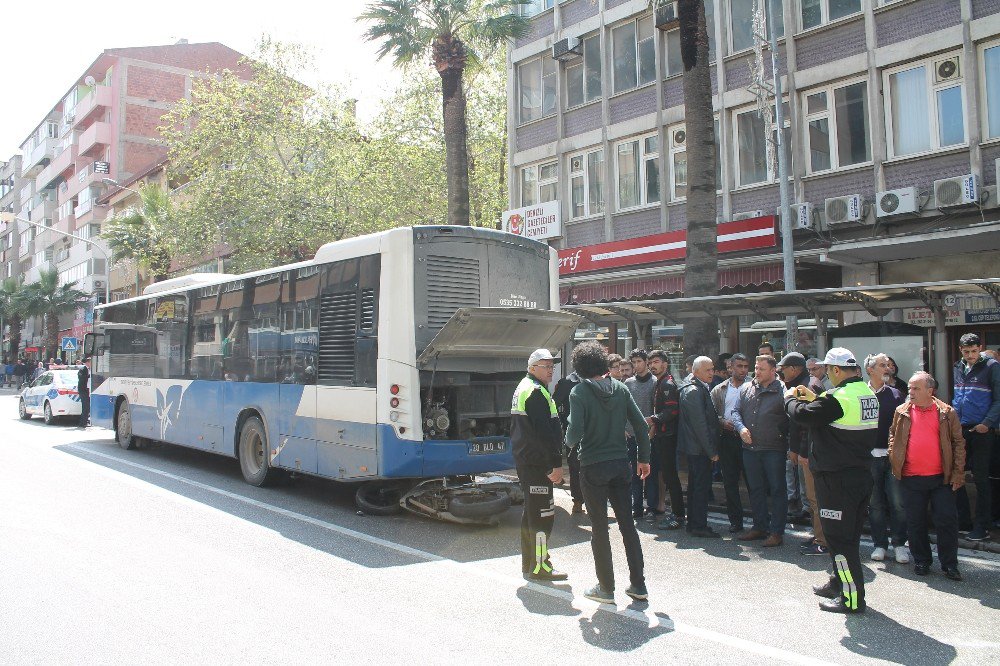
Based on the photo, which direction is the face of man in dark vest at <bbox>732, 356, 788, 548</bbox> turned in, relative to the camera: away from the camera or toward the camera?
toward the camera

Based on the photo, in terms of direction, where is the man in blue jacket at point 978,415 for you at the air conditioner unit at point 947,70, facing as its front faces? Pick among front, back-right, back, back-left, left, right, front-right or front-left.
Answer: front-left

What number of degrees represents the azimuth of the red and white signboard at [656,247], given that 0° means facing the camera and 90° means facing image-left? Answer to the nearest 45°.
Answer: approximately 45°

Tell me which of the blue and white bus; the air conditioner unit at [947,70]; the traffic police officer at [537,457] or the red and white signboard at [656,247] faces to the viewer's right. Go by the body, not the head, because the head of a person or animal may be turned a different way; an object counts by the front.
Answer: the traffic police officer

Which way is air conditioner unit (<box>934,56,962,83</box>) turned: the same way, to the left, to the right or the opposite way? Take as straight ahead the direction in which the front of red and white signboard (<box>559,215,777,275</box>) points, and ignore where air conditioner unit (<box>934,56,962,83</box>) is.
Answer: the same way

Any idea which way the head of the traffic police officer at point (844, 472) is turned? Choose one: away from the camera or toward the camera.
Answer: away from the camera

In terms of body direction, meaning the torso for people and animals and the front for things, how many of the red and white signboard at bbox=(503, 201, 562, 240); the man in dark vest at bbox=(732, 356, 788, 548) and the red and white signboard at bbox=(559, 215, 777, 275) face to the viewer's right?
0

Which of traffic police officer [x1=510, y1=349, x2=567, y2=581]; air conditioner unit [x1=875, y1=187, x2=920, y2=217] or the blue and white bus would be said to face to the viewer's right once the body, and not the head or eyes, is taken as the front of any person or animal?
the traffic police officer

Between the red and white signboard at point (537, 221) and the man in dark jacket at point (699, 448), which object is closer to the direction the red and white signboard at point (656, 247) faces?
the man in dark jacket

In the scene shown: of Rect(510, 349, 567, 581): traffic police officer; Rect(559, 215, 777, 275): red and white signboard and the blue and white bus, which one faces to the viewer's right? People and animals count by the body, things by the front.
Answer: the traffic police officer

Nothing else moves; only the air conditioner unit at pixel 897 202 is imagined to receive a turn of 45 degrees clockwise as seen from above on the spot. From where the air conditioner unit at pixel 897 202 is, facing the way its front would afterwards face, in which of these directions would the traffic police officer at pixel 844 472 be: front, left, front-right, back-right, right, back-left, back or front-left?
left

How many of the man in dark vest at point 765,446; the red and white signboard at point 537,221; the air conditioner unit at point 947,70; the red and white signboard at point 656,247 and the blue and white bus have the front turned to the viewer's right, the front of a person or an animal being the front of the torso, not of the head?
0

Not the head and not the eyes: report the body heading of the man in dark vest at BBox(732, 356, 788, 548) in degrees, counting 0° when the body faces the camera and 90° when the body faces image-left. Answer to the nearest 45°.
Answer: approximately 45°

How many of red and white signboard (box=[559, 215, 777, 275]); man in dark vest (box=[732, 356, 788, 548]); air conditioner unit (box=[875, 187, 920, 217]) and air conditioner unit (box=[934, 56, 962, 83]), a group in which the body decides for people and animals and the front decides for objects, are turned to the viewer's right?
0

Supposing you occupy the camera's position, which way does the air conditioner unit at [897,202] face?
facing the viewer and to the left of the viewer
